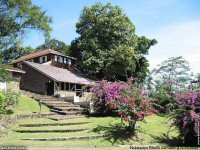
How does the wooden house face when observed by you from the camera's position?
facing the viewer and to the right of the viewer

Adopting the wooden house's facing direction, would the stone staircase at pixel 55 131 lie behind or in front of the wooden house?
in front

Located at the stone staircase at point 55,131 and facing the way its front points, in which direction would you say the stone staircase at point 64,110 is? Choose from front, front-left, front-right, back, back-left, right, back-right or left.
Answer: back

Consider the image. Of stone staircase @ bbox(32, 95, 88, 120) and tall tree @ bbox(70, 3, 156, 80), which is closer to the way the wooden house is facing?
the stone staircase

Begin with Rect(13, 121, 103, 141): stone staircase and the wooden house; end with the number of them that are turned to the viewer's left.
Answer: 0

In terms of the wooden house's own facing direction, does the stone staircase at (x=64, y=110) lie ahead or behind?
ahead

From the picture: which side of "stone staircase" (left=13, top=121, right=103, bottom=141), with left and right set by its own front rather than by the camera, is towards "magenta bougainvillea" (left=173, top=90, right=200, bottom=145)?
left

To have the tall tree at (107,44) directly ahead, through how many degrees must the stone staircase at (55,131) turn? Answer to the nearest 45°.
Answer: approximately 180°

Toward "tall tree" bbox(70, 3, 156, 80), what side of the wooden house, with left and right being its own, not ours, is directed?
left

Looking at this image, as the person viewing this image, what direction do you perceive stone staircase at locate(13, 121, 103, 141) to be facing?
facing the viewer

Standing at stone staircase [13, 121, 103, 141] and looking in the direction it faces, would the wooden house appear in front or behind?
behind
